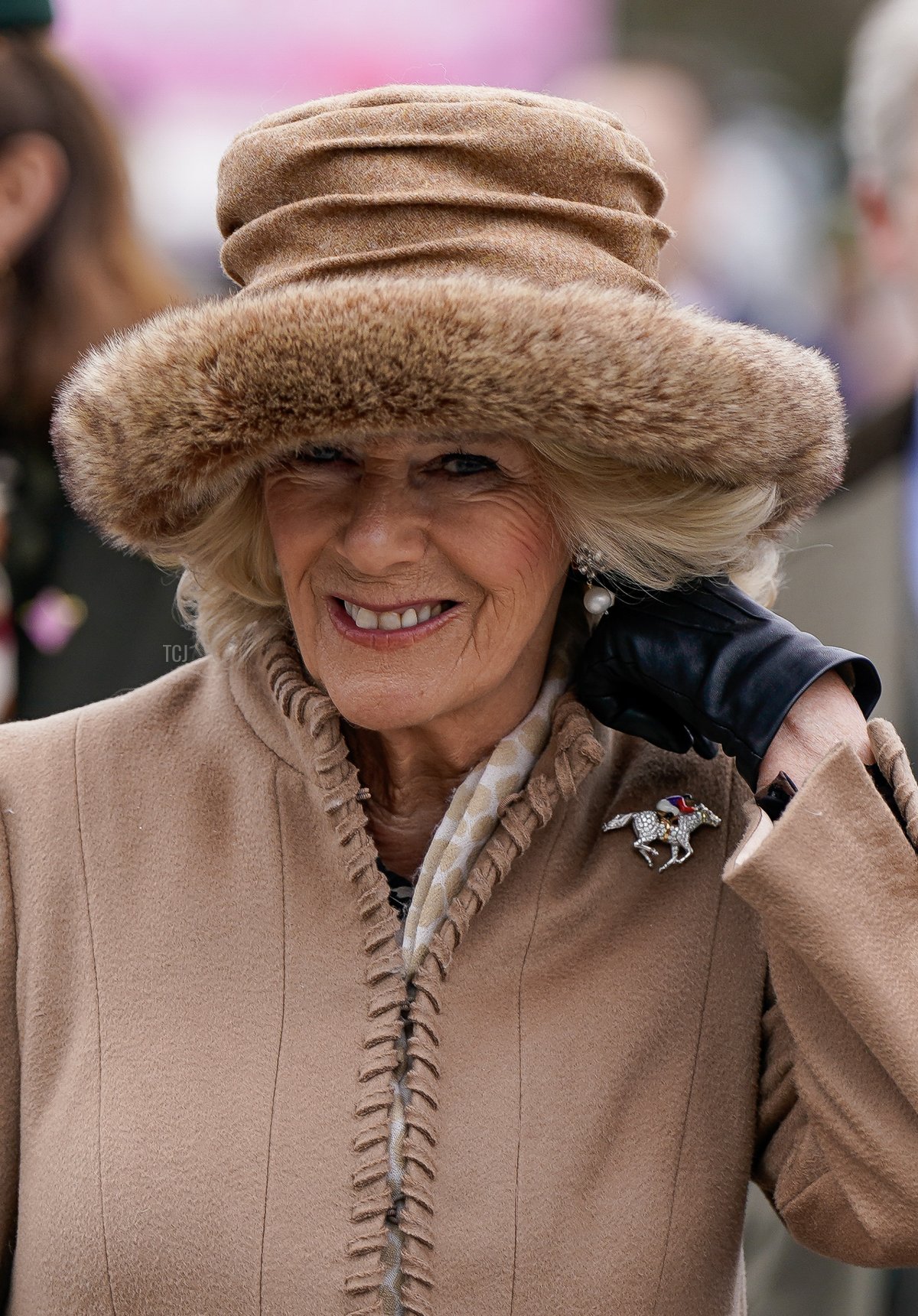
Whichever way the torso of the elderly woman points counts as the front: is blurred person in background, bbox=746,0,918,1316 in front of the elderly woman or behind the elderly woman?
behind

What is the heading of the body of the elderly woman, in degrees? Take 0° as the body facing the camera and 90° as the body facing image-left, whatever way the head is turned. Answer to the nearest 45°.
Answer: approximately 0°

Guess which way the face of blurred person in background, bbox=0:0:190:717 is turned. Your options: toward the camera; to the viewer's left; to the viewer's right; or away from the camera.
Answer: to the viewer's left
